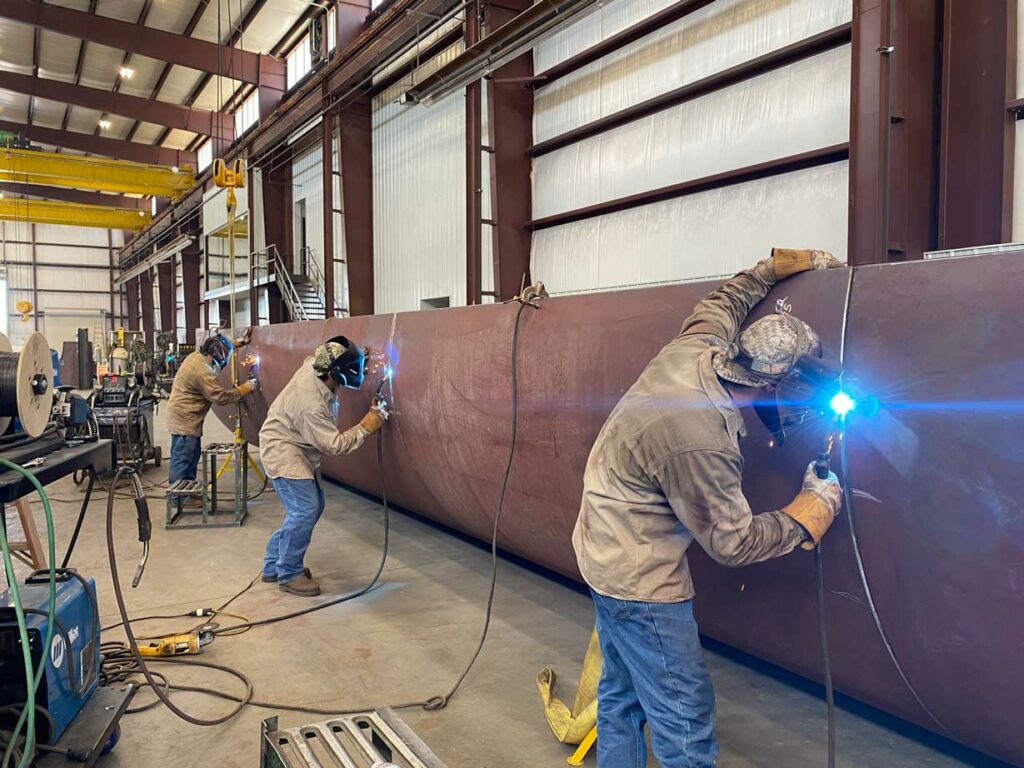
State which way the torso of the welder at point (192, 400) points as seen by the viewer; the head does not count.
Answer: to the viewer's right

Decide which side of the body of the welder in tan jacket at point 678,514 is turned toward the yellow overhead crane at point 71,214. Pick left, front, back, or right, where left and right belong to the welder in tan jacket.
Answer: left

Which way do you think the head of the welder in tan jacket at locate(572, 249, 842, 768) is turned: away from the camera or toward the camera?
away from the camera

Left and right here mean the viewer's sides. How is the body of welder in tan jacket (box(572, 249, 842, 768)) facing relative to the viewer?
facing away from the viewer and to the right of the viewer

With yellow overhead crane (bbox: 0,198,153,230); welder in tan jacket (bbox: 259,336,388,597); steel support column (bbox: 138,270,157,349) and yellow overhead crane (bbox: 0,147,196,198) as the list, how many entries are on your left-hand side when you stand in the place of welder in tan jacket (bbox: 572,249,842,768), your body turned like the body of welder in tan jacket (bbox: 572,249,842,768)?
4

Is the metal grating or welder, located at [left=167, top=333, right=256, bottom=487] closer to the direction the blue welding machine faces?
the metal grating

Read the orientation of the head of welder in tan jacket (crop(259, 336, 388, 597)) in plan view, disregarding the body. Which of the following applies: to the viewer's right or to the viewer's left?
to the viewer's right

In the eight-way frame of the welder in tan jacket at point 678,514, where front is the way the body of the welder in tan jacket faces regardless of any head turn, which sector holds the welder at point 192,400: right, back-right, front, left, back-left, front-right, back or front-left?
left

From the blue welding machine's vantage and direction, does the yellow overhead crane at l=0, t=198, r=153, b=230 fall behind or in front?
behind

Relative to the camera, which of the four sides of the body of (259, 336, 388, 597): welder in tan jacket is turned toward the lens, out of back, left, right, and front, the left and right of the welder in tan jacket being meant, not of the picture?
right
